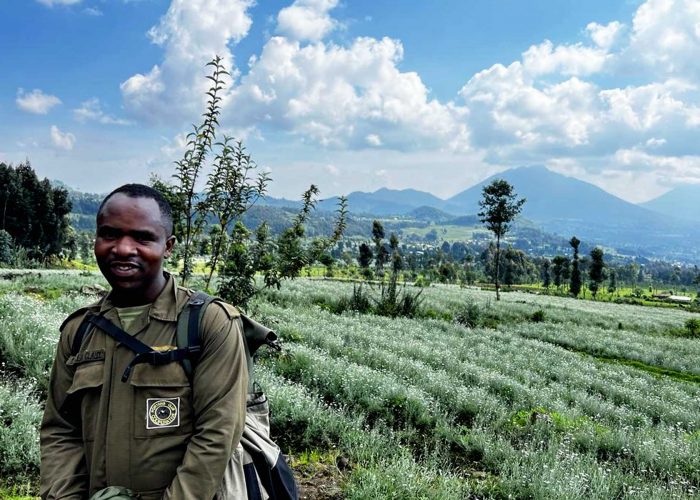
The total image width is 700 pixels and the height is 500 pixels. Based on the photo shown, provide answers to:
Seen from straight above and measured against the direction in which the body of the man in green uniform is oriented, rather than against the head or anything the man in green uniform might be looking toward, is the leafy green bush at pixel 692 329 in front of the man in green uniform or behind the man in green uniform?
behind

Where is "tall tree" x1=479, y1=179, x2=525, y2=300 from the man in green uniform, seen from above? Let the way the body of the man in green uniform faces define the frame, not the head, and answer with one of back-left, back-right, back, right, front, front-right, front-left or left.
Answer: back

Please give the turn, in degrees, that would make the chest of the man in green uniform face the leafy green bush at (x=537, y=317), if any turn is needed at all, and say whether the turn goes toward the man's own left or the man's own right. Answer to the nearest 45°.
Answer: approximately 180°

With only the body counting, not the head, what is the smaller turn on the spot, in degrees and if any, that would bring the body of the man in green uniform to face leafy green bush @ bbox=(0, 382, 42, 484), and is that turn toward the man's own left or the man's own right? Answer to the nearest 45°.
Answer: approximately 135° to the man's own right

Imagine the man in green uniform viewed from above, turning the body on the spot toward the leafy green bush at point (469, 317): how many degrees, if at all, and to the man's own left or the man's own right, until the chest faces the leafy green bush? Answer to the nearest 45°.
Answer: approximately 180°

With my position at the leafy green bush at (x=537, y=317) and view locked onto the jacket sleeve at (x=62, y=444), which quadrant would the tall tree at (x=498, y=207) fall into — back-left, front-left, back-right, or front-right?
back-right

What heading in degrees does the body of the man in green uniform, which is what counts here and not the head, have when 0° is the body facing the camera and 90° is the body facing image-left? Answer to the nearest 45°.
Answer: approximately 45°
